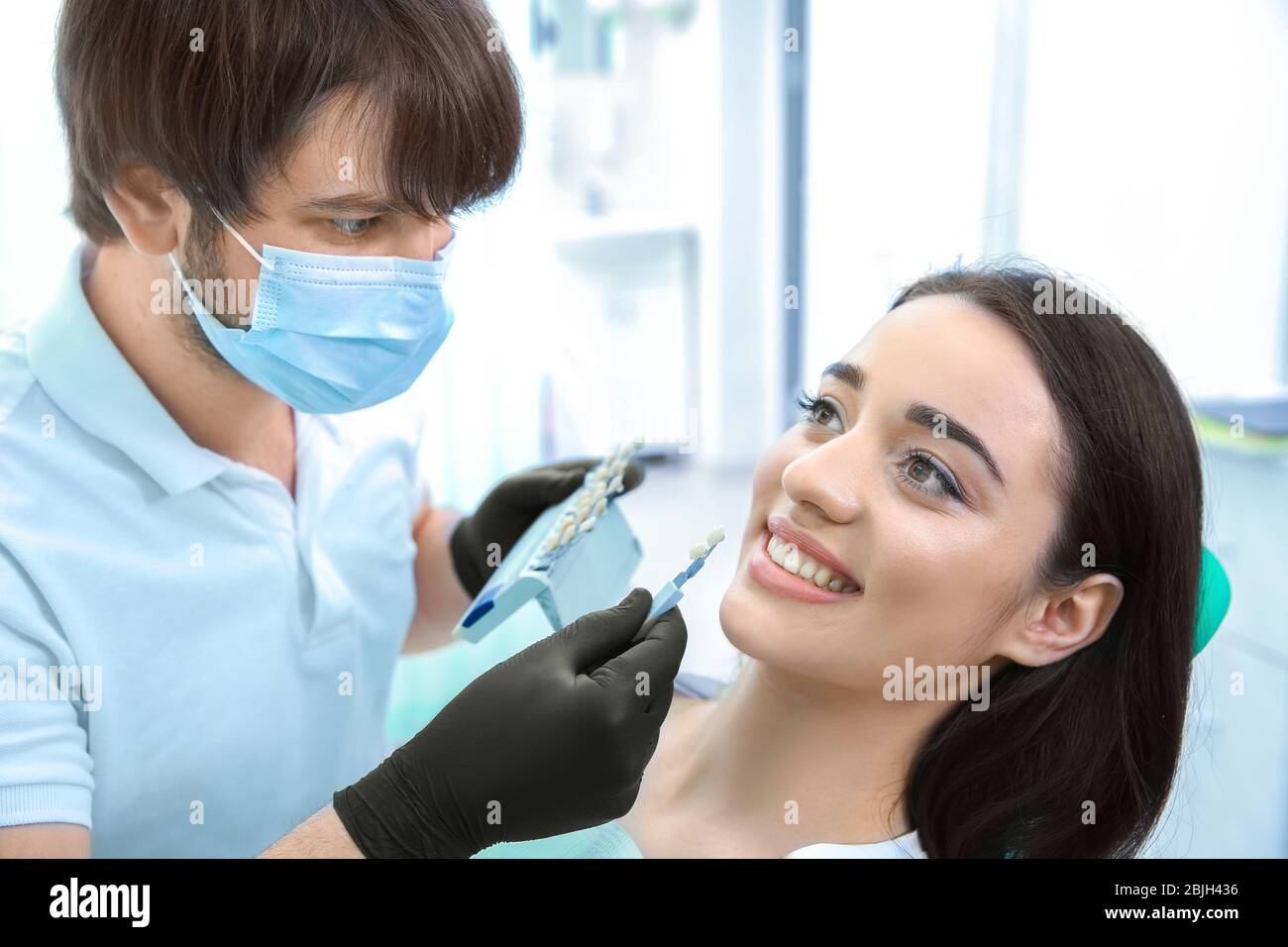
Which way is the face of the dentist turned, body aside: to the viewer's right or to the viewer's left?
to the viewer's right

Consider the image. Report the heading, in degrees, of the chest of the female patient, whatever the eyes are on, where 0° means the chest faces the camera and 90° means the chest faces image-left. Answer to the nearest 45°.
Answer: approximately 45°

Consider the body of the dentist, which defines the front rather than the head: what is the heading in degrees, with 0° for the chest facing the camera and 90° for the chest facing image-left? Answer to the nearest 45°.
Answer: approximately 315°

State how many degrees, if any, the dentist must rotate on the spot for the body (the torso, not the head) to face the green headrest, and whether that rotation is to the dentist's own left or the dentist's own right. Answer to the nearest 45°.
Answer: approximately 45° to the dentist's own left
